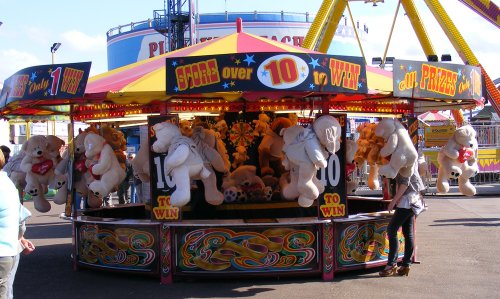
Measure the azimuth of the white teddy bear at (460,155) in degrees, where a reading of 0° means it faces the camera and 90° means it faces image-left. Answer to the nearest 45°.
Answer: approximately 315°

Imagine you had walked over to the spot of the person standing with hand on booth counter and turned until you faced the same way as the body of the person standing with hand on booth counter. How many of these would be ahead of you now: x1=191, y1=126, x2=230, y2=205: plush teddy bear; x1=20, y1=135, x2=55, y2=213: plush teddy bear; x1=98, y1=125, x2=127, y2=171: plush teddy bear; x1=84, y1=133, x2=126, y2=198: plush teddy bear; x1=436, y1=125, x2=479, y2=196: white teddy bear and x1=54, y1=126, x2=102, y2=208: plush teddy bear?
5

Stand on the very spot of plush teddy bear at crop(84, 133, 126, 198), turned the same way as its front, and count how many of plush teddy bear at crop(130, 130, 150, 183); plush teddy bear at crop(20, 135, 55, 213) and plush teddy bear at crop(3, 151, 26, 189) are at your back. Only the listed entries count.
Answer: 1

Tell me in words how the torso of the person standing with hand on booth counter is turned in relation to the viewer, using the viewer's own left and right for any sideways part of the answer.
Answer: facing to the left of the viewer

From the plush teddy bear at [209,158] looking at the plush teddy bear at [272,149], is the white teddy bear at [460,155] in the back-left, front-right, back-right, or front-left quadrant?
front-right

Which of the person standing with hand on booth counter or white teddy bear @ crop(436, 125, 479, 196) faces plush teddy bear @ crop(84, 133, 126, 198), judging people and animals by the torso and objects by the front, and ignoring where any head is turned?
the person standing with hand on booth counter

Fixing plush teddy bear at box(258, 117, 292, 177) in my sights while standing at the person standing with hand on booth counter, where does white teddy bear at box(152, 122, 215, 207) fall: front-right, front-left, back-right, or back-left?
front-left

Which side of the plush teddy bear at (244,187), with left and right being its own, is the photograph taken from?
front
